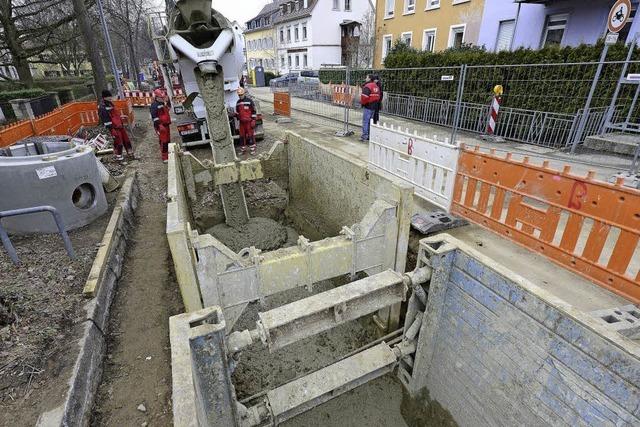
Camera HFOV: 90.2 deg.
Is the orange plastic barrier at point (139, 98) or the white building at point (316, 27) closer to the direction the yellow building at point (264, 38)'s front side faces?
the orange plastic barrier

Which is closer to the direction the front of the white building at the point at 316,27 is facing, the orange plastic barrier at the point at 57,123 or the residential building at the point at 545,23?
the orange plastic barrier

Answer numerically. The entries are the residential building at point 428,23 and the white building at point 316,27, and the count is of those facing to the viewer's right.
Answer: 0

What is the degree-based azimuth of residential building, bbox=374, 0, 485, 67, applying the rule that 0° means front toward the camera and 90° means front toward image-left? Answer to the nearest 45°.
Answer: approximately 45°

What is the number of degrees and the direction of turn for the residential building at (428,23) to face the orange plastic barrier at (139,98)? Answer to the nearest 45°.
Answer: approximately 45° to its right

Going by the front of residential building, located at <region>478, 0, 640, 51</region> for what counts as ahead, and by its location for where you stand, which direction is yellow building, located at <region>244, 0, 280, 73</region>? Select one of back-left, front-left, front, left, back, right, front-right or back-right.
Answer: right

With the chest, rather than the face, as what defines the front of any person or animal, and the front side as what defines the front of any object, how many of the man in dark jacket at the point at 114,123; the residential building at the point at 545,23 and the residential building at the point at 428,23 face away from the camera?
0

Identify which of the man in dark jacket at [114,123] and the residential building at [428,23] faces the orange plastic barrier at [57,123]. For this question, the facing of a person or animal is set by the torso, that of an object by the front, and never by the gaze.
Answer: the residential building

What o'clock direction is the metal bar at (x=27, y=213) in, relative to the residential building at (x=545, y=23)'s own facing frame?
The metal bar is roughly at 11 o'clock from the residential building.

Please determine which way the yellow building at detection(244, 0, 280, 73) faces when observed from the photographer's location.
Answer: facing the viewer and to the left of the viewer

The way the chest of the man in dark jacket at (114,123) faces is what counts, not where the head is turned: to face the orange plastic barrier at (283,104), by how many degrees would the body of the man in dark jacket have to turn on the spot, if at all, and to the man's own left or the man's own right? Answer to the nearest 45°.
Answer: approximately 90° to the man's own left

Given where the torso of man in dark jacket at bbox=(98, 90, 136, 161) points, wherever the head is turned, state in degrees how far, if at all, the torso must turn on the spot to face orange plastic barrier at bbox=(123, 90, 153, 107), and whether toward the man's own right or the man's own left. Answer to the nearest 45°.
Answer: approximately 135° to the man's own left

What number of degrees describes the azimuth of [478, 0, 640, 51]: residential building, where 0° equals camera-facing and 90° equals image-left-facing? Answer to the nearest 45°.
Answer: approximately 45°

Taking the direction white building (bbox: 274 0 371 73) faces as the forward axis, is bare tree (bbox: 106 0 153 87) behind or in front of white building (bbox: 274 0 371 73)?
in front

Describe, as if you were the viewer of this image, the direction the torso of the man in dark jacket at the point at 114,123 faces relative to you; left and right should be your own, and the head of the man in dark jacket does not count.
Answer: facing the viewer and to the right of the viewer
